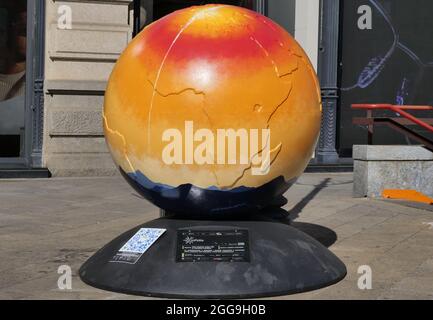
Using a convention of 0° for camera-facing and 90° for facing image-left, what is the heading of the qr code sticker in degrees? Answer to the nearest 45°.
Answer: approximately 0°

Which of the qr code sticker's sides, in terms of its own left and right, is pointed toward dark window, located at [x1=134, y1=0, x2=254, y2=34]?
back
